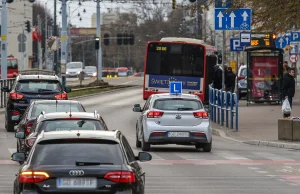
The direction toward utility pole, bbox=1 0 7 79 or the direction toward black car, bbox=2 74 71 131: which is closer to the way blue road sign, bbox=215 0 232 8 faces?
the black car

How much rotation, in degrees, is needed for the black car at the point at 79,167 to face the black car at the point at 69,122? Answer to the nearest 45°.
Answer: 0° — it already faces it

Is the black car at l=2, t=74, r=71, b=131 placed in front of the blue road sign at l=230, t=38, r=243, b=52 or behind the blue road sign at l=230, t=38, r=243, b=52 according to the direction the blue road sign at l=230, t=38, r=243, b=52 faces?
in front

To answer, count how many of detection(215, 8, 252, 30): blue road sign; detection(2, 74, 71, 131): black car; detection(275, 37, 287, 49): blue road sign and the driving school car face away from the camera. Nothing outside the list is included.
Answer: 2

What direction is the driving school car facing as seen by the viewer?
away from the camera

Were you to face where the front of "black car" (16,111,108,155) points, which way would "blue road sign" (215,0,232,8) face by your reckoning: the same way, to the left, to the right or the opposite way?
the opposite way

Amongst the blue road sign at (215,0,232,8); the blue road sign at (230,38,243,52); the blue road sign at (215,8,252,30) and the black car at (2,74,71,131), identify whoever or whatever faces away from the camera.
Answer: the black car

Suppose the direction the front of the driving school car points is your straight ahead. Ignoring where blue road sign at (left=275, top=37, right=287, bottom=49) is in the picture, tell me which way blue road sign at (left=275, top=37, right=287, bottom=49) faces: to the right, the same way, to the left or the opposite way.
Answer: the opposite way
